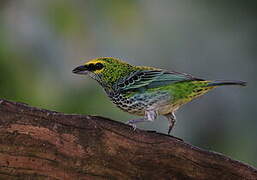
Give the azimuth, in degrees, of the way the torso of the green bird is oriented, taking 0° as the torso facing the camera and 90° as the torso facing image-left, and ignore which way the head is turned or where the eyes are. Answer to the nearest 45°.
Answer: approximately 90°
